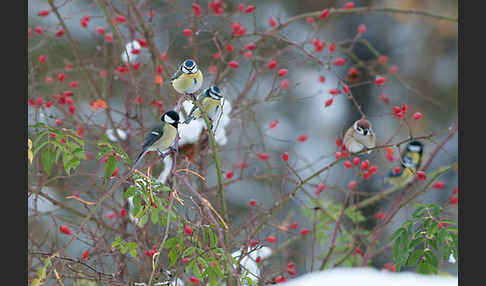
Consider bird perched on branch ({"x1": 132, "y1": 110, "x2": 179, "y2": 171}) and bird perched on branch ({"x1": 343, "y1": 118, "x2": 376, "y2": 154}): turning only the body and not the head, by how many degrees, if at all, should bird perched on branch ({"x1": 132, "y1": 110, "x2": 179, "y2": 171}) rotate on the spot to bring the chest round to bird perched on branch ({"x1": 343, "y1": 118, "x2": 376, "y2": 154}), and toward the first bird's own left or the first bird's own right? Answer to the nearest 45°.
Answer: approximately 45° to the first bird's own left

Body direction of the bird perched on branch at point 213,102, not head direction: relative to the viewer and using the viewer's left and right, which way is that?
facing the viewer and to the right of the viewer

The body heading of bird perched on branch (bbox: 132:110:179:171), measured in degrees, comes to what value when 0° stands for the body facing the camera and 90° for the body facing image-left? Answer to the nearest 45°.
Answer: approximately 270°

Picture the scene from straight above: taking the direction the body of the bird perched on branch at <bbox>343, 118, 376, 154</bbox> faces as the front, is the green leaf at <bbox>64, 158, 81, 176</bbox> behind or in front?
in front
